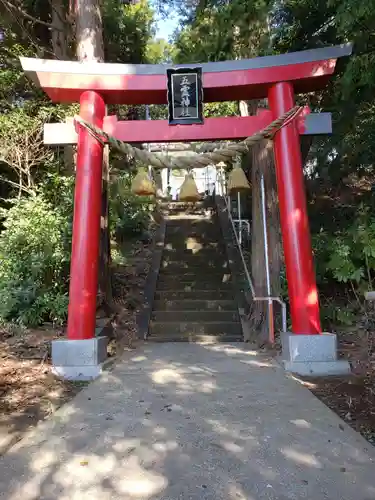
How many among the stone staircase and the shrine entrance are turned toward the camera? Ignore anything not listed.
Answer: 2

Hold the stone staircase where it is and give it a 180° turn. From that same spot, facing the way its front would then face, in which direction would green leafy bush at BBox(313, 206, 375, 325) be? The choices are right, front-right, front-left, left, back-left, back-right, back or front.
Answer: back-right

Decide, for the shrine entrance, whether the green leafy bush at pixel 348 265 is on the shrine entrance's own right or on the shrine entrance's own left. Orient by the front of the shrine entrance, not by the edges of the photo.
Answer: on the shrine entrance's own left

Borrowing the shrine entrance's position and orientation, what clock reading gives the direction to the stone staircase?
The stone staircase is roughly at 6 o'clock from the shrine entrance.

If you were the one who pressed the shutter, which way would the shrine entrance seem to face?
facing the viewer

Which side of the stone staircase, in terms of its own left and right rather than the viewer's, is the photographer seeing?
front

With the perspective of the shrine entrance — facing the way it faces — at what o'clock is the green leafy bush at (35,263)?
The green leafy bush is roughly at 4 o'clock from the shrine entrance.

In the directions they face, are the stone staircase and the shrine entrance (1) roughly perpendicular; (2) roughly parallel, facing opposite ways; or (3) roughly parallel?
roughly parallel
